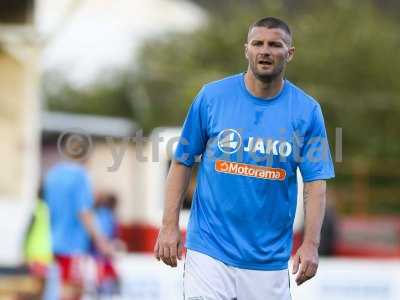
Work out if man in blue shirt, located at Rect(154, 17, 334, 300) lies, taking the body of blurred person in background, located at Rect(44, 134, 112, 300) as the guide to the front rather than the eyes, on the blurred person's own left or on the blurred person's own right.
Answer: on the blurred person's own right

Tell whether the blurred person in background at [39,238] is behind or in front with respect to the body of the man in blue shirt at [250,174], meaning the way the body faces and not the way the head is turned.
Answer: behind

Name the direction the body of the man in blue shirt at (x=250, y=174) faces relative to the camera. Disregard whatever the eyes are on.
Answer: toward the camera

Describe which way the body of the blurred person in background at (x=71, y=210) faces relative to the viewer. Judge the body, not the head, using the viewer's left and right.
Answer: facing away from the viewer and to the right of the viewer

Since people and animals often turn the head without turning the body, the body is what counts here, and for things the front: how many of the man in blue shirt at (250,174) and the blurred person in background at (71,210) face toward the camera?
1

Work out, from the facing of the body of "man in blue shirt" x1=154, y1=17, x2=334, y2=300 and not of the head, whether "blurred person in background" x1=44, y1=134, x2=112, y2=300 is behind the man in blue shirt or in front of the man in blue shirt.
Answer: behind
